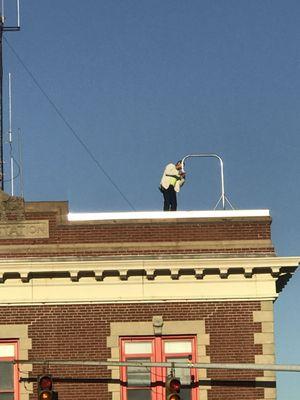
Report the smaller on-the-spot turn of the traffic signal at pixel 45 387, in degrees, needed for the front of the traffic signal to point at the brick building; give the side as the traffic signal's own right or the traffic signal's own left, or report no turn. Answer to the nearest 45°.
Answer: approximately 135° to the traffic signal's own left

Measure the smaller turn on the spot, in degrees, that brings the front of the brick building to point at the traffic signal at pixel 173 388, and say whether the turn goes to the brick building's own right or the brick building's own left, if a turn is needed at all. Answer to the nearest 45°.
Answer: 0° — it already faces it

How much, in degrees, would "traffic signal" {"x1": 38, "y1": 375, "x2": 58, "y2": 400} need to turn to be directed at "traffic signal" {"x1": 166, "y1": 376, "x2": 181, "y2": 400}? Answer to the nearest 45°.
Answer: approximately 45° to its left

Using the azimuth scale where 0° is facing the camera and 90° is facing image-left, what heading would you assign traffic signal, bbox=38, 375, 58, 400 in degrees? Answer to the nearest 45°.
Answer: approximately 0°

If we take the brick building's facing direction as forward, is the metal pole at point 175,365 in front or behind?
in front

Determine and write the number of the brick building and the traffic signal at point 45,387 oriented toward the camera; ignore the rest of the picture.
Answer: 2
